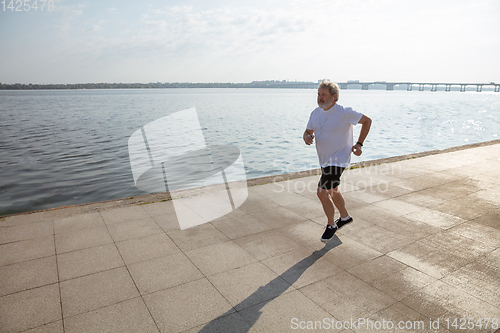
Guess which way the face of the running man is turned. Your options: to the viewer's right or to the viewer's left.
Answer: to the viewer's left

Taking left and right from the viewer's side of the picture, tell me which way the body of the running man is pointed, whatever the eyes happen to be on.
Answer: facing the viewer and to the left of the viewer
